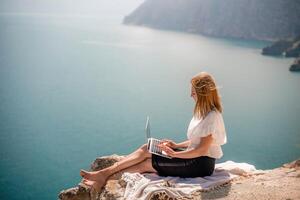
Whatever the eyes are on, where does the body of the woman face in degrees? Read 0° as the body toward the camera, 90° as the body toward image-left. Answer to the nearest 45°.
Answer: approximately 90°
